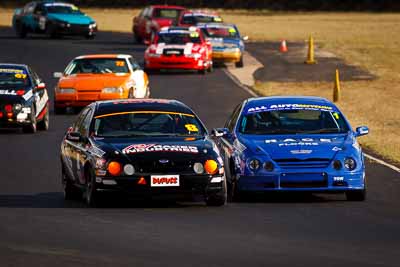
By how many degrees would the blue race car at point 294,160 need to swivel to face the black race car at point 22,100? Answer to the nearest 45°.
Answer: approximately 135° to its right

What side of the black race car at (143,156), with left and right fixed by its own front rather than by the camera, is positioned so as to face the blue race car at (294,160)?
left

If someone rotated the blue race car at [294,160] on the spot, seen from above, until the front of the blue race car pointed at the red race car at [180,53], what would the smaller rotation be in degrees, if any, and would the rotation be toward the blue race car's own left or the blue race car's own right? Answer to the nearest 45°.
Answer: approximately 180°

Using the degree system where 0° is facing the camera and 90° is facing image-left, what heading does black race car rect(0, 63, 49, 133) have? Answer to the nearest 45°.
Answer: approximately 0°

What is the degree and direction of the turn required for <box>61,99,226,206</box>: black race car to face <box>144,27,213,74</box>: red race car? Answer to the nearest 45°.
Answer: approximately 180°

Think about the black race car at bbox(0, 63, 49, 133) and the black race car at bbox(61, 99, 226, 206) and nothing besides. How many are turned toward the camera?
2

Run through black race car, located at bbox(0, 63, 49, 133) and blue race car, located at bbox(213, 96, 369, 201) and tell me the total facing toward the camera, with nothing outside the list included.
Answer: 2

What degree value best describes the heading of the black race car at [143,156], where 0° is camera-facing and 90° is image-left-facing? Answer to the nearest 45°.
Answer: approximately 0°

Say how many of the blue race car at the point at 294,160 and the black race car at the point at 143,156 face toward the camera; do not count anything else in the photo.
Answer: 2

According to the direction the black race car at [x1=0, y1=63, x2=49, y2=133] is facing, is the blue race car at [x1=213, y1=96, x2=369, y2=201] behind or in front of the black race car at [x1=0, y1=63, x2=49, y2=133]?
in front

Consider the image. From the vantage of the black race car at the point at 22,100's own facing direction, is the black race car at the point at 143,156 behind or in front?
in front
